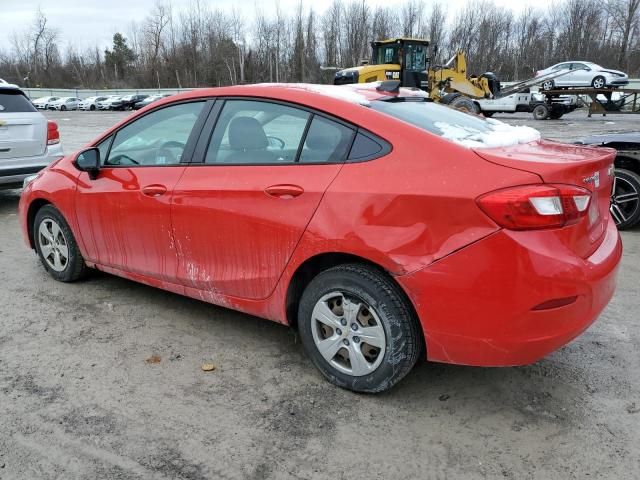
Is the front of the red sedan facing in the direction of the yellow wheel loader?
no

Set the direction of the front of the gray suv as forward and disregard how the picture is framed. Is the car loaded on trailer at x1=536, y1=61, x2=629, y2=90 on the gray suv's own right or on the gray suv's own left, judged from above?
on the gray suv's own right

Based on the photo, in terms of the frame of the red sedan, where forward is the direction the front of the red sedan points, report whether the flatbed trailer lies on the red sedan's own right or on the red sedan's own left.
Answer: on the red sedan's own right

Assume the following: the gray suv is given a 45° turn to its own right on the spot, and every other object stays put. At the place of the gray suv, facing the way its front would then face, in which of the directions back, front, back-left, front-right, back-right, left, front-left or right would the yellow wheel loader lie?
front

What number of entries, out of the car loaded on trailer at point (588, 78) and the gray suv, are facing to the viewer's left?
0

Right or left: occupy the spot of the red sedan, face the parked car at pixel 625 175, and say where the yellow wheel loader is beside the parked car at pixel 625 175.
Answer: left

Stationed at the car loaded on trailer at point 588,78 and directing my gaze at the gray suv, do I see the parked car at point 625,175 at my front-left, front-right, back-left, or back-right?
front-left

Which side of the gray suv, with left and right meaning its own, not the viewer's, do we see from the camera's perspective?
back

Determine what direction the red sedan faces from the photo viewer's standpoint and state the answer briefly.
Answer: facing away from the viewer and to the left of the viewer
